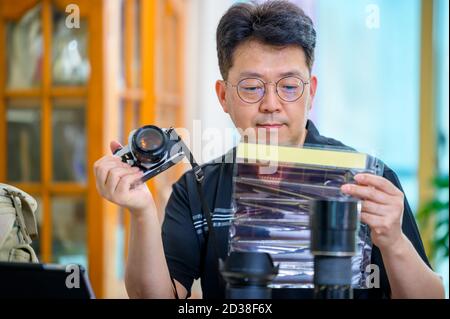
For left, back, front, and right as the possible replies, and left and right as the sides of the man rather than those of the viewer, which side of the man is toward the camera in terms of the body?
front

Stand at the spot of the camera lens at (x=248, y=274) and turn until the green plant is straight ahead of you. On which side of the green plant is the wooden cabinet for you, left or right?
left
